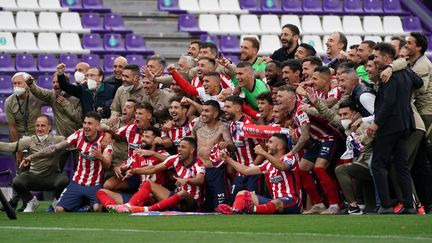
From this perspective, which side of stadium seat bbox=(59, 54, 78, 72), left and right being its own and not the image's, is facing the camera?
front

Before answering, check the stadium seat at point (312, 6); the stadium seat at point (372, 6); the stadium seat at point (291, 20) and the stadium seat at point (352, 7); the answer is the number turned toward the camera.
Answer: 4

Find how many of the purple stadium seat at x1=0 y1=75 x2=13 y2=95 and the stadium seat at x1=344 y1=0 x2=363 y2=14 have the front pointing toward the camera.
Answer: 2

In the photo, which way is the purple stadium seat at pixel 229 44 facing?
toward the camera

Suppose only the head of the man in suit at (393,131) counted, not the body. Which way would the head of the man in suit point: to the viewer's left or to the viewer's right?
to the viewer's left

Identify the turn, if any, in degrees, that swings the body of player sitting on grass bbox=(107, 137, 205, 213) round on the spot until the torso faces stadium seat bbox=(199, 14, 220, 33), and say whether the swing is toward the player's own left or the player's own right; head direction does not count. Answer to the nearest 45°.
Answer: approximately 135° to the player's own right

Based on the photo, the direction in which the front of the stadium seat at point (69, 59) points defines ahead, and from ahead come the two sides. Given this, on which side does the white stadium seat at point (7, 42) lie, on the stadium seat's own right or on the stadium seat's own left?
on the stadium seat's own right

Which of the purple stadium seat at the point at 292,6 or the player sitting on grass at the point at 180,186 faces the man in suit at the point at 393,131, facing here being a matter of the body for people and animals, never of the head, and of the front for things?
the purple stadium seat

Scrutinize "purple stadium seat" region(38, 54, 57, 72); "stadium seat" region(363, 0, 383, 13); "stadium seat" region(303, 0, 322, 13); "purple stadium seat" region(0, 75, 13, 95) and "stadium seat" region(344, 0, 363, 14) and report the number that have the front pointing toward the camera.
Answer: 5

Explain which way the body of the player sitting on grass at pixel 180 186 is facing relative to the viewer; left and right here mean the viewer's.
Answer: facing the viewer and to the left of the viewer

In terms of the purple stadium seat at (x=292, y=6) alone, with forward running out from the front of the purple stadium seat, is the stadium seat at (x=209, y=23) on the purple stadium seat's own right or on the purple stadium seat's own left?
on the purple stadium seat's own right

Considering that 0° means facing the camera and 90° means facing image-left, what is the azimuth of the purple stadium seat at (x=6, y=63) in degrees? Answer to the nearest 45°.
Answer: approximately 0°

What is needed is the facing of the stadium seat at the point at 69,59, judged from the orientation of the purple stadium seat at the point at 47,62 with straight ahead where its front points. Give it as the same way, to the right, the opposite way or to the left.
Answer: the same way

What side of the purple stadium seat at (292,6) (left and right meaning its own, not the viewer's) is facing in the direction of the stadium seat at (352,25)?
left

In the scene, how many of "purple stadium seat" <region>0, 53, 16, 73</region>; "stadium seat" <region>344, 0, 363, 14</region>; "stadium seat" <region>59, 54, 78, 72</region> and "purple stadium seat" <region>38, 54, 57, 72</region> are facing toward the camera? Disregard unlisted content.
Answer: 4

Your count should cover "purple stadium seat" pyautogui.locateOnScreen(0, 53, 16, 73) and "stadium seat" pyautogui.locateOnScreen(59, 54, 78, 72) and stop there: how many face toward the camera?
2

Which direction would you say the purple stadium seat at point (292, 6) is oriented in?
toward the camera
